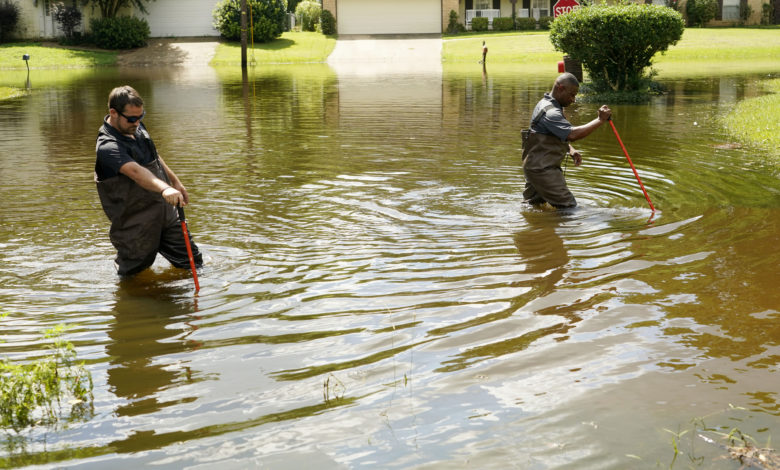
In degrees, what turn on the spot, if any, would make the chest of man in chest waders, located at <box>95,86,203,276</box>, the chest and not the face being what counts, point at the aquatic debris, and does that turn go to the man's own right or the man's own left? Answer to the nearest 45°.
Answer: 0° — they already face it

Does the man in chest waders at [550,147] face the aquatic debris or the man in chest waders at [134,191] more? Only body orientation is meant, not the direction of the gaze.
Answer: the aquatic debris

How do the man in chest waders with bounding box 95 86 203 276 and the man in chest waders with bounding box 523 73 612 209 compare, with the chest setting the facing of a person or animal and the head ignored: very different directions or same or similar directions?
same or similar directions

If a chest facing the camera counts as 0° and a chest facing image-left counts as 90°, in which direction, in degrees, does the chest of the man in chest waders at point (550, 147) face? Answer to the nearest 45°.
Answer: approximately 270°

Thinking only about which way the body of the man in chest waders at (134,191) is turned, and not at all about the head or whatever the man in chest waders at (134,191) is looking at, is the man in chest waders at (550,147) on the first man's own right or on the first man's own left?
on the first man's own left

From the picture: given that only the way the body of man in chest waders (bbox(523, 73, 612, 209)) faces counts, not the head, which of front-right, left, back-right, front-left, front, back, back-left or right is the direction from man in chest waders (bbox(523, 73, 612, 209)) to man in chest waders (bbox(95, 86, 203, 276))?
back-right

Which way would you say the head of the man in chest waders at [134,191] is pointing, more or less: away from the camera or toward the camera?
toward the camera

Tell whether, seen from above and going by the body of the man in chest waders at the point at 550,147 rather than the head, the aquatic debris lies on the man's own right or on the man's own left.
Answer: on the man's own right

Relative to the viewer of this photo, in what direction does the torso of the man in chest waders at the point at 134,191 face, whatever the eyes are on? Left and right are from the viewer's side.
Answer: facing the viewer and to the right of the viewer

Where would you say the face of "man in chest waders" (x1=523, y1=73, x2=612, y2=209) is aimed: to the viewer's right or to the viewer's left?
to the viewer's right

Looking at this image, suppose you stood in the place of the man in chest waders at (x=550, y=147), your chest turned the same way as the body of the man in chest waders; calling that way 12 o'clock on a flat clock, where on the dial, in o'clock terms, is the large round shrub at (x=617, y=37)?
The large round shrub is roughly at 9 o'clock from the man in chest waders.

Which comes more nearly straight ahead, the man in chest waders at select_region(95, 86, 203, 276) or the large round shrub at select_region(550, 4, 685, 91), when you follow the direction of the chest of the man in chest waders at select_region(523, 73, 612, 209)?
the large round shrub

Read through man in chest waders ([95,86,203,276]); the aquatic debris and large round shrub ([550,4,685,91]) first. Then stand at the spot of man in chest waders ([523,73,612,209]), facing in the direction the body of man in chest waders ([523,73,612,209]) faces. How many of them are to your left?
1
